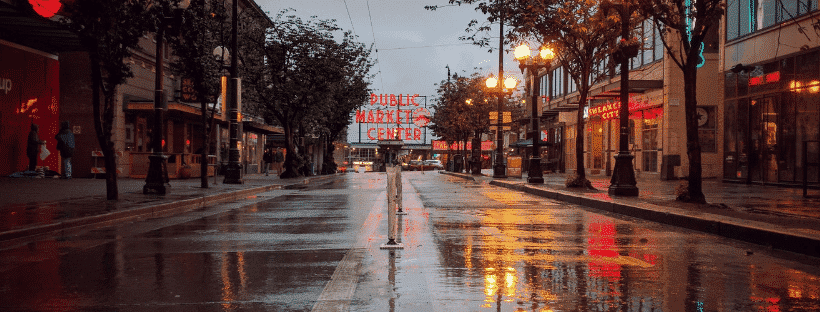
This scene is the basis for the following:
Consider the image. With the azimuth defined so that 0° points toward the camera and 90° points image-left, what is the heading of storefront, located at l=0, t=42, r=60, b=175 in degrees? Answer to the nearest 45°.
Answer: approximately 315°

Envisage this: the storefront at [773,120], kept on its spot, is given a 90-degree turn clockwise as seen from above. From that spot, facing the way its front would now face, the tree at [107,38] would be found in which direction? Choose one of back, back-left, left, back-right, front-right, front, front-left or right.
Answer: left

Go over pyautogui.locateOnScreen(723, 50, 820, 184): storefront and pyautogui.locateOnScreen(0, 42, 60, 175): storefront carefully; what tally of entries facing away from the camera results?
0

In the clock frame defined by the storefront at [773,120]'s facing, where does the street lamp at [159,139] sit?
The street lamp is roughly at 12 o'clock from the storefront.

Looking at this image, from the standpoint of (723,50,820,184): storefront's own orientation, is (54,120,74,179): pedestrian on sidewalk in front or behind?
in front

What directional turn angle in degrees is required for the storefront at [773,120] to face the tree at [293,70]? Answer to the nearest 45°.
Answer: approximately 45° to its right

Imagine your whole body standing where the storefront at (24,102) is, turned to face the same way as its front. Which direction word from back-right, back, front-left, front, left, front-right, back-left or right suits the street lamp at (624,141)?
front

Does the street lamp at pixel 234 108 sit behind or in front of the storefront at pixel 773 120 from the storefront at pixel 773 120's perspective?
in front

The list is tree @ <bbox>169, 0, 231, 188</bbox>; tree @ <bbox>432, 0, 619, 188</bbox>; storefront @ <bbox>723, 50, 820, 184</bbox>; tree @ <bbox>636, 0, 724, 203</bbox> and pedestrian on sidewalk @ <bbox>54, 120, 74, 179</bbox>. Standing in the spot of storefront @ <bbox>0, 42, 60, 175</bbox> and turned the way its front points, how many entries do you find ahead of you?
5

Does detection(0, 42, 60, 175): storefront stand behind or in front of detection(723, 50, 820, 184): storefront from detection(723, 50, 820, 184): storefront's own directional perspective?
in front

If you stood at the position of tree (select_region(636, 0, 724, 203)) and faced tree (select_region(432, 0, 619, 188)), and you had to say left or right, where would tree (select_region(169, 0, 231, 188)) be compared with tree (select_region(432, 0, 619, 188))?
left

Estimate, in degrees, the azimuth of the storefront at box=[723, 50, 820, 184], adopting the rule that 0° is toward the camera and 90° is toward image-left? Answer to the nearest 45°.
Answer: approximately 45°

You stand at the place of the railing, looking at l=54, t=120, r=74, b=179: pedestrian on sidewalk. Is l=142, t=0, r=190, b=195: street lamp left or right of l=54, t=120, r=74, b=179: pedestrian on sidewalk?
left
